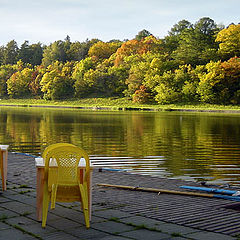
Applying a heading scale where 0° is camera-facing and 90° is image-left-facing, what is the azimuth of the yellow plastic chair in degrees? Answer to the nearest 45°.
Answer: approximately 180°

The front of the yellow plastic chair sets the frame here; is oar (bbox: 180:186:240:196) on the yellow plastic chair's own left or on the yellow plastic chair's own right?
on the yellow plastic chair's own right
